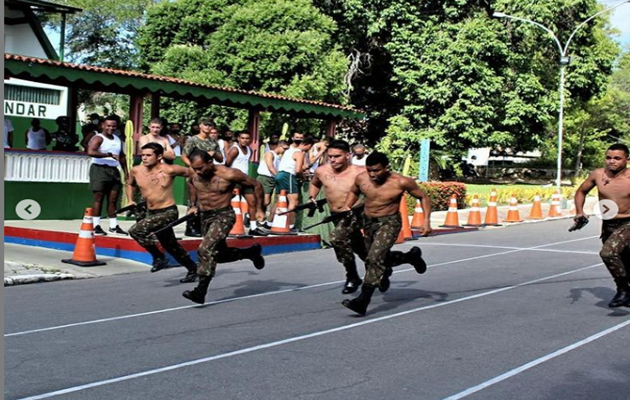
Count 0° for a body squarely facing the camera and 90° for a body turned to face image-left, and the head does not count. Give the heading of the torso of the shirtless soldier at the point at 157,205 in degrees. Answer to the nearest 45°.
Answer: approximately 45°

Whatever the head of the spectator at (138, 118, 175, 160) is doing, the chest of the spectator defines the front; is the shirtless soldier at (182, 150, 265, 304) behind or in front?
in front

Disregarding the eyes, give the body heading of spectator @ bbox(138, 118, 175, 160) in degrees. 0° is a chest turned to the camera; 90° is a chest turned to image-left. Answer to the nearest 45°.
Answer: approximately 0°

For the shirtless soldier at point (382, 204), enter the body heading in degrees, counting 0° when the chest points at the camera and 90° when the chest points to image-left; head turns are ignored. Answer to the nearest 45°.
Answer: approximately 45°

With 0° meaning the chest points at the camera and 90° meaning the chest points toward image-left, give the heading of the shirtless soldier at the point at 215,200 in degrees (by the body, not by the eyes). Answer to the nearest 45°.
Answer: approximately 45°

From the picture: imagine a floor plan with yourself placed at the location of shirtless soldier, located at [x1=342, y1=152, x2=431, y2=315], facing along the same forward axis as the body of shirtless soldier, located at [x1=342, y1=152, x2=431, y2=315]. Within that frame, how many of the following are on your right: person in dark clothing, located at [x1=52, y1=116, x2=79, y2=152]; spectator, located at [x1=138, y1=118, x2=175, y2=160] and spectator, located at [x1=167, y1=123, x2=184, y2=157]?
3
